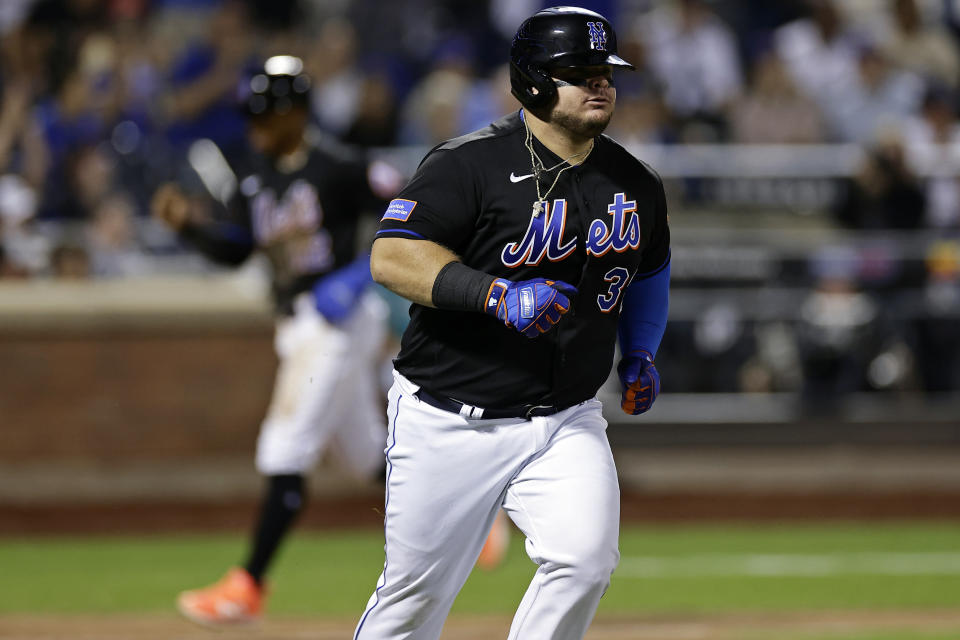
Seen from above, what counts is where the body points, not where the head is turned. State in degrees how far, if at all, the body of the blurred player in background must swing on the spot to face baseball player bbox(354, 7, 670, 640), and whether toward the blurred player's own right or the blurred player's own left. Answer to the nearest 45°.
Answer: approximately 45° to the blurred player's own left

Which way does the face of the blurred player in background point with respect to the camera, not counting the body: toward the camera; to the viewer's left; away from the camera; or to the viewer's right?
toward the camera

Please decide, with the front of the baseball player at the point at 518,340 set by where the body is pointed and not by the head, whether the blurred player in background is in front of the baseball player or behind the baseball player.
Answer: behind

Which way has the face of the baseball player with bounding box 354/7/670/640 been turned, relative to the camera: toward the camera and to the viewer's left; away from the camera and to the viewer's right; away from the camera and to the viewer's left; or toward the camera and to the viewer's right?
toward the camera and to the viewer's right

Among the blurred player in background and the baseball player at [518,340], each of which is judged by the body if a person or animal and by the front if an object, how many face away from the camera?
0

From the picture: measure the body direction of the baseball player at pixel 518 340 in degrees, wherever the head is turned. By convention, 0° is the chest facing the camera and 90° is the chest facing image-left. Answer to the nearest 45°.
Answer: approximately 315°
